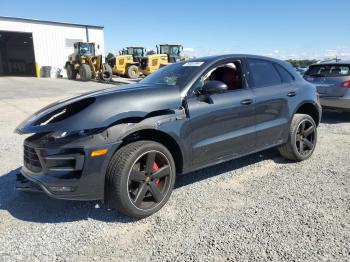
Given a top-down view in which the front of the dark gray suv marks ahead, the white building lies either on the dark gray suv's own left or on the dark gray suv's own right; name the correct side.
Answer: on the dark gray suv's own right

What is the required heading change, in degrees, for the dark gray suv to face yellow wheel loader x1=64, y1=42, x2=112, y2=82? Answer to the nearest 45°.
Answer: approximately 135° to its right

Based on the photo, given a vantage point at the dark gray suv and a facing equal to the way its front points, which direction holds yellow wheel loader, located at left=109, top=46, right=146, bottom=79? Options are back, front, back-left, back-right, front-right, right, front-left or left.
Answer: back-right

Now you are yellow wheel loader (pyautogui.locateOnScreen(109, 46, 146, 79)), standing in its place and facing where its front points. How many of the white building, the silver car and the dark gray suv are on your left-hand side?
1

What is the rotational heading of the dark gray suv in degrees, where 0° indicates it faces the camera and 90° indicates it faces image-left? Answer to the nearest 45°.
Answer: approximately 45°
